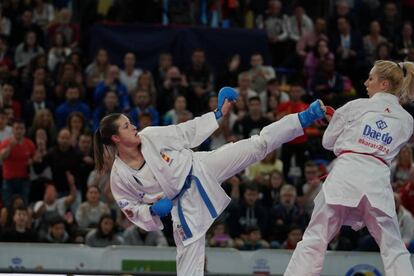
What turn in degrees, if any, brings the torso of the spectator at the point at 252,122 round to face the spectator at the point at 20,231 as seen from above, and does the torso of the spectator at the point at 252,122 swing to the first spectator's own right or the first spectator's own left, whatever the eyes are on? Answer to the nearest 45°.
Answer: approximately 45° to the first spectator's own right

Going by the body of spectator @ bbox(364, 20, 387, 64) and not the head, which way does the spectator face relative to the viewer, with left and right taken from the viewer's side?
facing the viewer

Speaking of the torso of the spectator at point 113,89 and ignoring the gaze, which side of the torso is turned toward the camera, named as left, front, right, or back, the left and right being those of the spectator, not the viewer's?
front

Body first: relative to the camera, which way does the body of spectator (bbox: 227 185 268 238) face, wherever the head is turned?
toward the camera

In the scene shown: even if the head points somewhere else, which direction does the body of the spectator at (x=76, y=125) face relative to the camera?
toward the camera

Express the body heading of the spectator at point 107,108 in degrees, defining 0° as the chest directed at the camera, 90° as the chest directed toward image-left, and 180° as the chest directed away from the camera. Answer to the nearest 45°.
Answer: approximately 0°

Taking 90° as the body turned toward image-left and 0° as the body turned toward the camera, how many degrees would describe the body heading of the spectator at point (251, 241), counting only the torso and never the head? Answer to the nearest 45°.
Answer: approximately 0°

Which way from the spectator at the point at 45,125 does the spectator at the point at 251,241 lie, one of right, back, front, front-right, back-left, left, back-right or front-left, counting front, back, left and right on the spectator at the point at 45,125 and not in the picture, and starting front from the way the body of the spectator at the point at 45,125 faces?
front-left

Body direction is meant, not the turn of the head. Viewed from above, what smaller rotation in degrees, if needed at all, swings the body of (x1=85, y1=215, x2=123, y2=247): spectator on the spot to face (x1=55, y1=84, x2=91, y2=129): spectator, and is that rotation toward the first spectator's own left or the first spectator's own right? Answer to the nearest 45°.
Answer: approximately 180°
